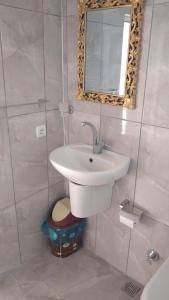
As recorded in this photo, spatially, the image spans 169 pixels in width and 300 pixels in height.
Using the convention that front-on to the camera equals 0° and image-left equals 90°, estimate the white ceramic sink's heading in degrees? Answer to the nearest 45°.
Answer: approximately 45°

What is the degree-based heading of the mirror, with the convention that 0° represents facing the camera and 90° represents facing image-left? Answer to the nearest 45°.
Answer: approximately 45°
